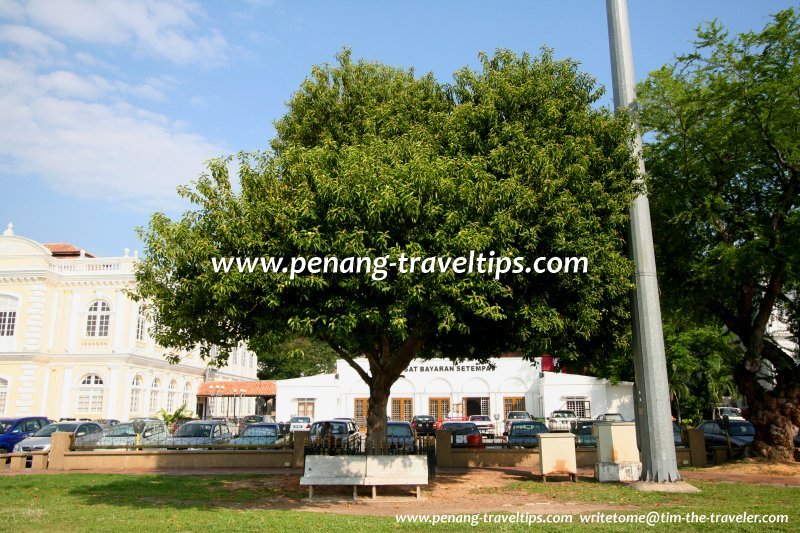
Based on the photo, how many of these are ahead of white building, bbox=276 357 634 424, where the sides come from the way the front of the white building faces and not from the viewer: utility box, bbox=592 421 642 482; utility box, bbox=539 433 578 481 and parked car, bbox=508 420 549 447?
3

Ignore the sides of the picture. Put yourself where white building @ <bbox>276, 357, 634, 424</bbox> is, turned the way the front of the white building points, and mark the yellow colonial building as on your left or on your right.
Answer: on your right

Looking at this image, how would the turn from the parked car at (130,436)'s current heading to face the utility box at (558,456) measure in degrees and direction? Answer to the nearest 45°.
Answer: approximately 90° to its left

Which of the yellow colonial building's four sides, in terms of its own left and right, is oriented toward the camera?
front

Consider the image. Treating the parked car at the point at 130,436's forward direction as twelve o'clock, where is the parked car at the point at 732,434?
the parked car at the point at 732,434 is roughly at 8 o'clock from the parked car at the point at 130,436.

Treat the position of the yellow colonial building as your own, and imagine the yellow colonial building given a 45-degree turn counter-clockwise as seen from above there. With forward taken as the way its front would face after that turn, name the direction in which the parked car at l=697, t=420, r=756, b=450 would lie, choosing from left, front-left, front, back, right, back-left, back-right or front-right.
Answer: front

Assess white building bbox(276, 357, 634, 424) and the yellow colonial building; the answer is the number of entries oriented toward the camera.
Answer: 2

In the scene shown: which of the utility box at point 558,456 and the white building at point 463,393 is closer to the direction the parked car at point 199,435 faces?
the utility box

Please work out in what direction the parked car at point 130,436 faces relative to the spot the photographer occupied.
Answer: facing the viewer and to the left of the viewer

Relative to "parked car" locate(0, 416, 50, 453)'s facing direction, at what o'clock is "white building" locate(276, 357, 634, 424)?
The white building is roughly at 7 o'clock from the parked car.

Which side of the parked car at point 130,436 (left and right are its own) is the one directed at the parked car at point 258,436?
left

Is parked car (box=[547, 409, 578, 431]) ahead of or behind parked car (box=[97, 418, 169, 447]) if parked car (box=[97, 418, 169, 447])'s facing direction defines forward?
behind

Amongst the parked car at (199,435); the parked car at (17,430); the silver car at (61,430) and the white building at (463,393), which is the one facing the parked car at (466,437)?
the white building
